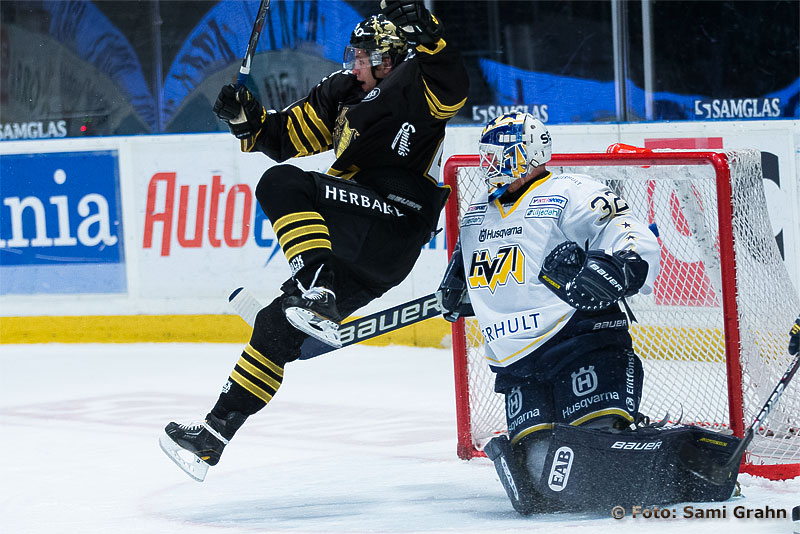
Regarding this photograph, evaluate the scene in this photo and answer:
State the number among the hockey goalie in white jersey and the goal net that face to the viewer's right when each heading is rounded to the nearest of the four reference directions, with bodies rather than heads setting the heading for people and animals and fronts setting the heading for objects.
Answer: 0

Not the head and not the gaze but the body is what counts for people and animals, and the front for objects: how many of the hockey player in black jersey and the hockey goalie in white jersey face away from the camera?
0
